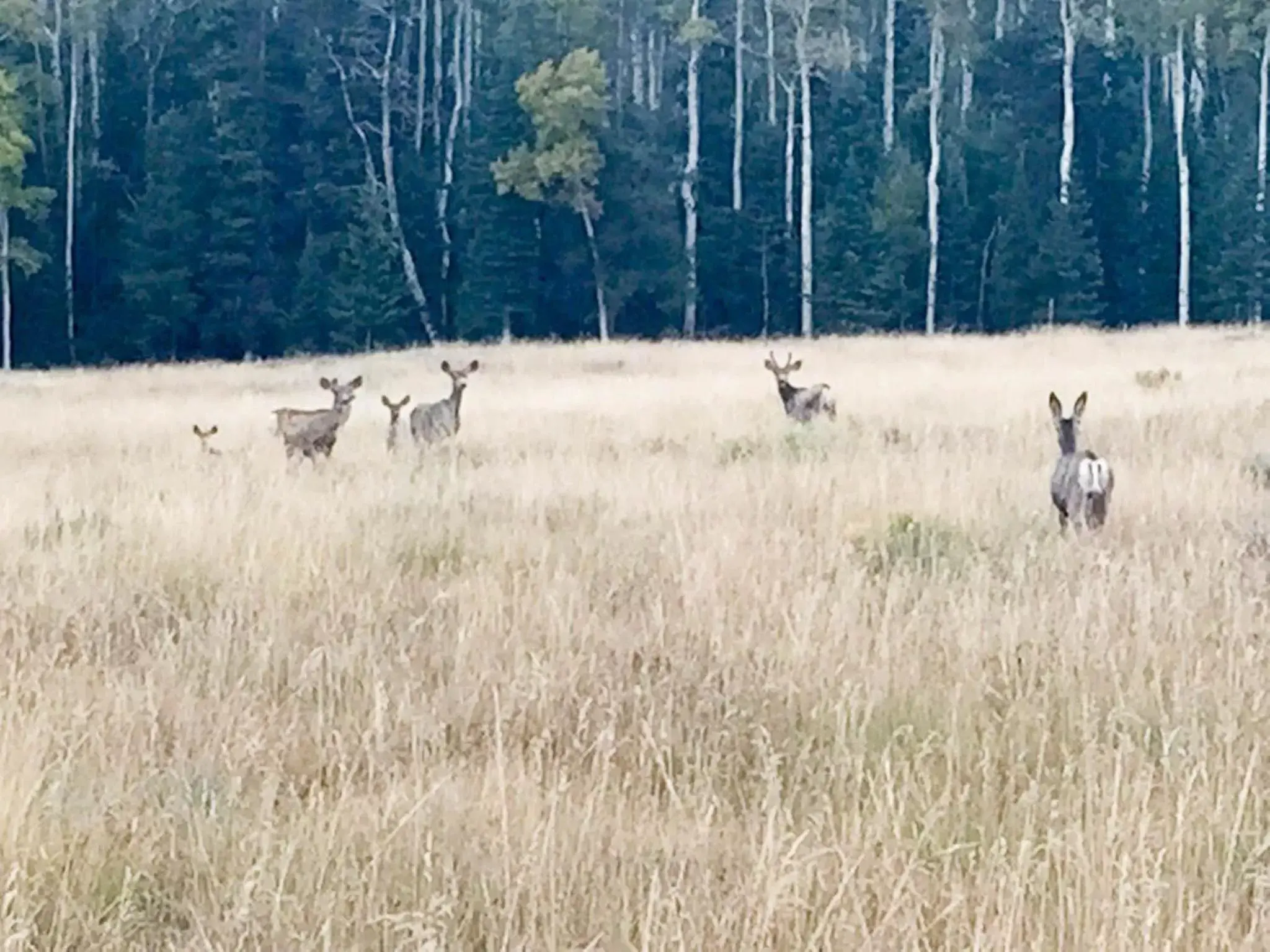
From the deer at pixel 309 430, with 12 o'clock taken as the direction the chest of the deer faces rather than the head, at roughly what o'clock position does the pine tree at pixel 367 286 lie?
The pine tree is roughly at 9 o'clock from the deer.

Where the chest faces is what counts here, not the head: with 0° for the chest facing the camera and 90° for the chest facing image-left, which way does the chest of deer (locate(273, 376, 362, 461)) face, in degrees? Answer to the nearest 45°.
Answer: approximately 270°

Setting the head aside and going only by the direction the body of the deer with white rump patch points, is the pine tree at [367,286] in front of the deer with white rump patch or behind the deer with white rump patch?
in front

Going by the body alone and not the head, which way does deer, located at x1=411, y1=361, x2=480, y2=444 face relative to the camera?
to the viewer's right

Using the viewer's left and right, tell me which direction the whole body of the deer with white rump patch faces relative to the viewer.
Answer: facing away from the viewer and to the left of the viewer

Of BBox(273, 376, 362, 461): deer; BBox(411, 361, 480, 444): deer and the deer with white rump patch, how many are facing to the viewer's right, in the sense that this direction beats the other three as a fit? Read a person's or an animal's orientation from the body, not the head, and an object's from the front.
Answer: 2

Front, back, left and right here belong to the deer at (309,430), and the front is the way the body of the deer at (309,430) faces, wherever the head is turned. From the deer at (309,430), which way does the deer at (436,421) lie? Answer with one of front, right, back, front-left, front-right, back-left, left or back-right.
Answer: front-left

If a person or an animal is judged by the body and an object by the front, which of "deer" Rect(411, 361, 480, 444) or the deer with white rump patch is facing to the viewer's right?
the deer

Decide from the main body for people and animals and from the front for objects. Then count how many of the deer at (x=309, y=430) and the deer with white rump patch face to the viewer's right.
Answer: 1

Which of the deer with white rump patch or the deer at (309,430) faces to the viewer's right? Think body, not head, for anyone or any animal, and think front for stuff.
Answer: the deer

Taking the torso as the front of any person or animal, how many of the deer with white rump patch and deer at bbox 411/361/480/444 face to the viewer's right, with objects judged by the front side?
1

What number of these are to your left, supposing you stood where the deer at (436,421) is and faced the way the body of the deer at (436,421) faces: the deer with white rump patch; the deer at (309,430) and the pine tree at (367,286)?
1

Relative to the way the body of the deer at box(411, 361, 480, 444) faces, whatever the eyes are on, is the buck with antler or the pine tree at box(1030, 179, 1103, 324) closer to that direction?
the buck with antler

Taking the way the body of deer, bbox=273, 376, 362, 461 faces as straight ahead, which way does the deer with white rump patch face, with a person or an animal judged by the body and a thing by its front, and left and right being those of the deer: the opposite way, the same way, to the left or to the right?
to the left
